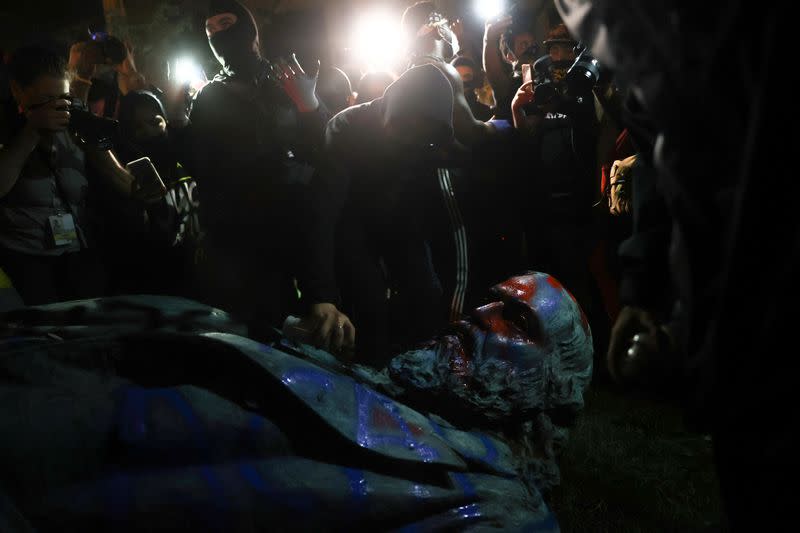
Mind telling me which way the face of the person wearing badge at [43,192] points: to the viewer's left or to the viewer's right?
to the viewer's right

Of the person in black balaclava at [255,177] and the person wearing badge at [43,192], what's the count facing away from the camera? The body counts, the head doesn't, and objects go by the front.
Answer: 0

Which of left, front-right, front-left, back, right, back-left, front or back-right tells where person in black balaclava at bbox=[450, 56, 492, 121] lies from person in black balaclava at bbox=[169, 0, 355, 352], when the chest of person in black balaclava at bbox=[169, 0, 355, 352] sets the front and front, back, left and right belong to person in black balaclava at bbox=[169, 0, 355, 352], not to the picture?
back-left

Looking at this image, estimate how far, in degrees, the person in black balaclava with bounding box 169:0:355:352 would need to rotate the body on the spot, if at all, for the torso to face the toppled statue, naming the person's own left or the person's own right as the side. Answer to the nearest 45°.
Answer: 0° — they already face it

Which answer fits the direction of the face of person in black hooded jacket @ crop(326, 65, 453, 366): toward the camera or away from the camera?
toward the camera

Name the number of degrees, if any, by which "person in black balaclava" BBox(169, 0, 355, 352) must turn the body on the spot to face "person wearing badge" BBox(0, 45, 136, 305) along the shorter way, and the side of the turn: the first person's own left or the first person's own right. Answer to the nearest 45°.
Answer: approximately 90° to the first person's own right

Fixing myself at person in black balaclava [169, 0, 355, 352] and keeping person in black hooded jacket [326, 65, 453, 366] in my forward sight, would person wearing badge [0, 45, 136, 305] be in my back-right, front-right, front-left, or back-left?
back-right

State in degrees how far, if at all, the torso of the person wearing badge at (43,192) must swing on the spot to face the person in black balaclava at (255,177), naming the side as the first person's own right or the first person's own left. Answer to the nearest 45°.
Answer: approximately 45° to the first person's own left

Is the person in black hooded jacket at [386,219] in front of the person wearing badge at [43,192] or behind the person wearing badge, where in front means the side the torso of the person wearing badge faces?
in front

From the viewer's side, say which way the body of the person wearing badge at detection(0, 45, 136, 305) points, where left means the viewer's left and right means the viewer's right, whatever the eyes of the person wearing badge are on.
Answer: facing the viewer and to the right of the viewer

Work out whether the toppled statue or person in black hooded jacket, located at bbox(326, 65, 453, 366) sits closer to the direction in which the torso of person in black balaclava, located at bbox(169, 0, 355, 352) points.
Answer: the toppled statue

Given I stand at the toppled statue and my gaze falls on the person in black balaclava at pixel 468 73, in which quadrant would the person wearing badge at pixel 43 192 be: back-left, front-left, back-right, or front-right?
front-left

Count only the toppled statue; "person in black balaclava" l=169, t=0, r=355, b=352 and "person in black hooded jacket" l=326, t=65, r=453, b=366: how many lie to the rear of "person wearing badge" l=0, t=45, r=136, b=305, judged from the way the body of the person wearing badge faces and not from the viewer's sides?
0

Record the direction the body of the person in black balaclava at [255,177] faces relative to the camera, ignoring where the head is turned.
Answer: toward the camera
